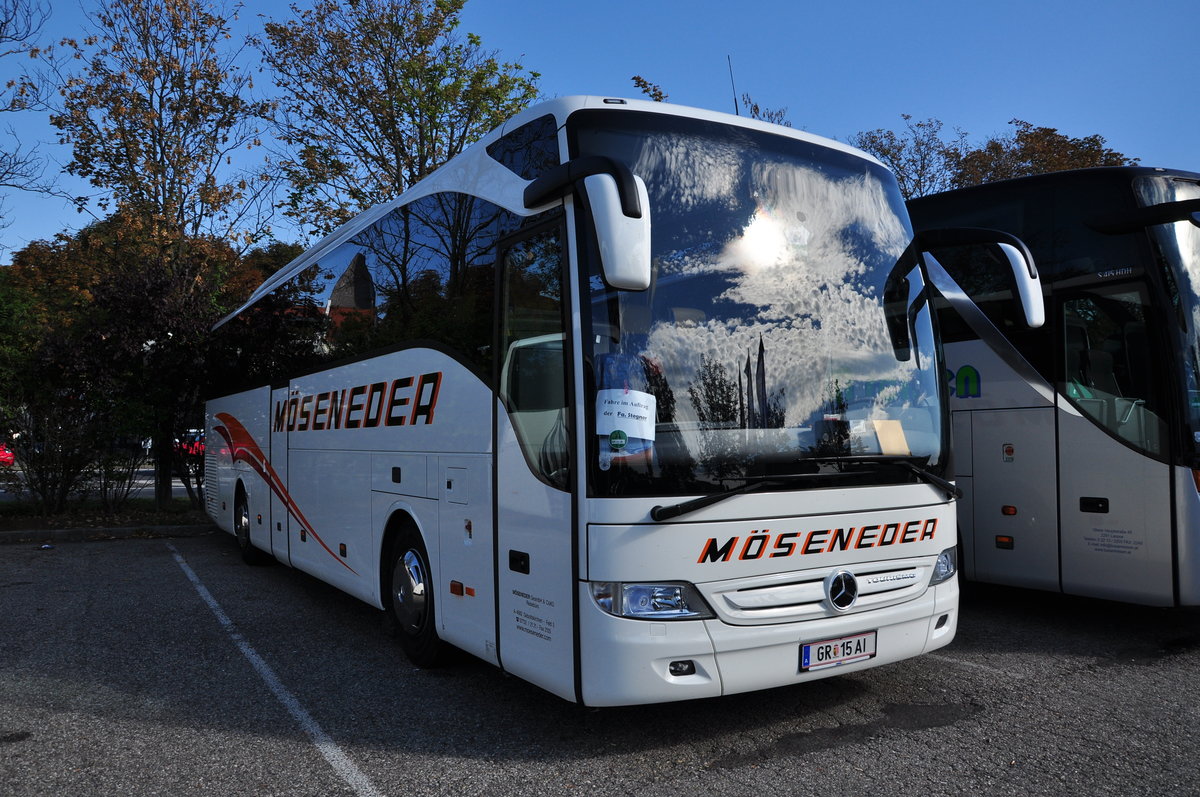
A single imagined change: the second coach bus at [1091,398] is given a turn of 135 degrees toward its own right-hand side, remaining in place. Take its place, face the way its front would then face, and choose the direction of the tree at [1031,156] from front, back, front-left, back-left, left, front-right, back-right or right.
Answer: right

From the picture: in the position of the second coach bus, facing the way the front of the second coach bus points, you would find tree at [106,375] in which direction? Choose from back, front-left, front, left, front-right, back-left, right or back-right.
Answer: back-right

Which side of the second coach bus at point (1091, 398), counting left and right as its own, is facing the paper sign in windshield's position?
right

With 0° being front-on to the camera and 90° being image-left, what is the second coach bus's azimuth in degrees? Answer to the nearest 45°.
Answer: approximately 315°

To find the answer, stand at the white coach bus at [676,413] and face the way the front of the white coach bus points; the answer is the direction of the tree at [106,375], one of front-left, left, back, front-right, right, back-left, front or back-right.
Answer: back

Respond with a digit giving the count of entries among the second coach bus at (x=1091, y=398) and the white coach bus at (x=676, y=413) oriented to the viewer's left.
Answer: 0

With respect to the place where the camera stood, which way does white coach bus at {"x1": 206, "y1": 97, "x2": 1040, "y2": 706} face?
facing the viewer and to the right of the viewer

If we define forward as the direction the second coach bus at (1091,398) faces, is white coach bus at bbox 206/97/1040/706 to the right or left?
on its right

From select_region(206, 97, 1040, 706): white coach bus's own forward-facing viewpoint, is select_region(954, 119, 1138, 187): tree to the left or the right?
on its left

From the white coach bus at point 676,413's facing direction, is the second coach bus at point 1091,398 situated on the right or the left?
on its left

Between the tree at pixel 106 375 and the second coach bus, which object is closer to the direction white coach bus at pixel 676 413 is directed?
the second coach bus
